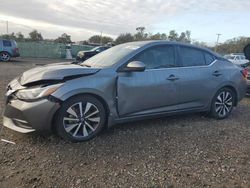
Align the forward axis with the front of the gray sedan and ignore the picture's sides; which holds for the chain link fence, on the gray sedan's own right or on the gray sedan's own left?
on the gray sedan's own right

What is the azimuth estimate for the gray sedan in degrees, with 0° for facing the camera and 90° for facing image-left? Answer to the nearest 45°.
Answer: approximately 45°
